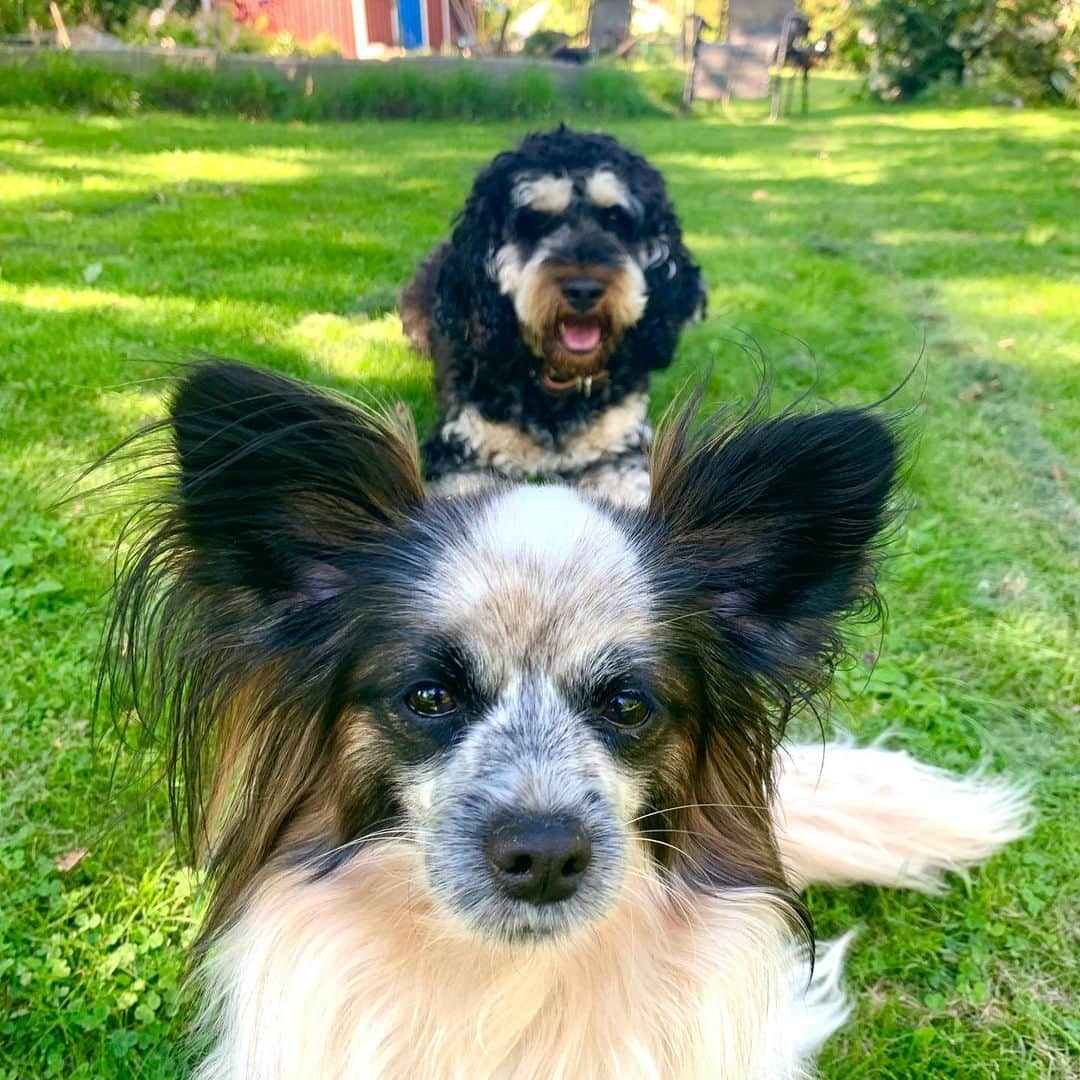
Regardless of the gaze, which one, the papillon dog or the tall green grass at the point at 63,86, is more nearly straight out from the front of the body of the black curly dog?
the papillon dog

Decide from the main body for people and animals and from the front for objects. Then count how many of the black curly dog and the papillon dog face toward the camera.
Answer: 2

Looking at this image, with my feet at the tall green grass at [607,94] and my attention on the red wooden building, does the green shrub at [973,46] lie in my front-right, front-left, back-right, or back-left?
back-right

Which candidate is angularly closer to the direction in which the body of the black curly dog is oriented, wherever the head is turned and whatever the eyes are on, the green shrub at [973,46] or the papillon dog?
the papillon dog

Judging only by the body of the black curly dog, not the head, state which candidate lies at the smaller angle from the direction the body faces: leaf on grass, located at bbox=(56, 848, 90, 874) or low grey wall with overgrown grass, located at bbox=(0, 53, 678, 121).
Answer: the leaf on grass

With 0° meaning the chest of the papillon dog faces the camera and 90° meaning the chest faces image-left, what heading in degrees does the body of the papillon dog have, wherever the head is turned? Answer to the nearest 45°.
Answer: approximately 0°

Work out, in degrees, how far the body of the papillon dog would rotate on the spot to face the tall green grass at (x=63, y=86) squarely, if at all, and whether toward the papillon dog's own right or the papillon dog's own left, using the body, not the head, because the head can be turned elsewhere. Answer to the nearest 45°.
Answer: approximately 135° to the papillon dog's own right

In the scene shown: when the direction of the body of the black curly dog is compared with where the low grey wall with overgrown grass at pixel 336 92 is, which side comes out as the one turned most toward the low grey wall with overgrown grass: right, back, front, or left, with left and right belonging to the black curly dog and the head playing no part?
back

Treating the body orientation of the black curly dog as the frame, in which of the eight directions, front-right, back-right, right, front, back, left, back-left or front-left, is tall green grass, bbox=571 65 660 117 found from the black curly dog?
back

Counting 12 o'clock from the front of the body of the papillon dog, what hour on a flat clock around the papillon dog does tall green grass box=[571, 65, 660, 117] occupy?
The tall green grass is roughly at 6 o'clock from the papillon dog.

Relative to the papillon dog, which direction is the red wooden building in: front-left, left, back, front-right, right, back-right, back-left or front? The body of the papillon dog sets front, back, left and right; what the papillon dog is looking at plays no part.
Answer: back

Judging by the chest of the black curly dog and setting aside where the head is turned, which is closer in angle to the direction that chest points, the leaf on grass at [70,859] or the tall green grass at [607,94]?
the leaf on grass

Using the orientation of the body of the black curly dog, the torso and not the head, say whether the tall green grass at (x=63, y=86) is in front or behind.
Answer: behind

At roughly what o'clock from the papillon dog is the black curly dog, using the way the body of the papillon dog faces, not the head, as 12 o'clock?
The black curly dog is roughly at 6 o'clock from the papillon dog.
